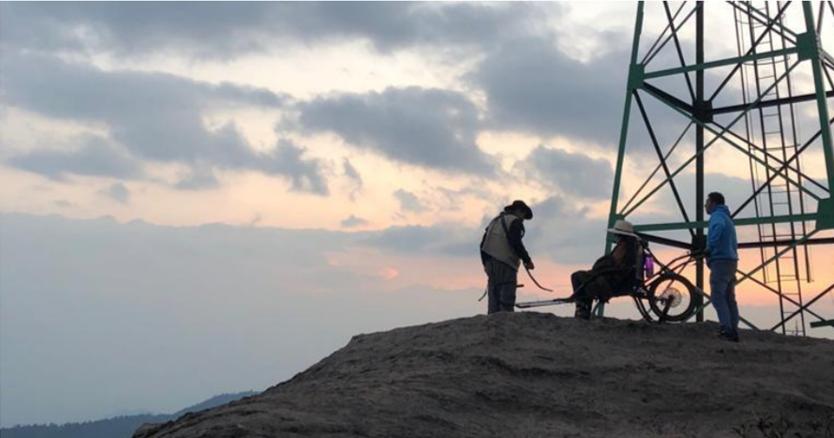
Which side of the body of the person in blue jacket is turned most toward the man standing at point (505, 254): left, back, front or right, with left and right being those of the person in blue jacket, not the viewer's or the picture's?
front

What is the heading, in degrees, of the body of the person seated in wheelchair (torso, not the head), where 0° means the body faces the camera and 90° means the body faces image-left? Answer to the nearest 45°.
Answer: approximately 90°

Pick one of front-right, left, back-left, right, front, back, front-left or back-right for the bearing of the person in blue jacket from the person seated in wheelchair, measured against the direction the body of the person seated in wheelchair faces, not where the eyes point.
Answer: back

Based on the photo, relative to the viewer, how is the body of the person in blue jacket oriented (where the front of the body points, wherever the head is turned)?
to the viewer's left

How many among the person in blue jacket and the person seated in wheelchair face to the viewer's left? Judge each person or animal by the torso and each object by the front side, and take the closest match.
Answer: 2

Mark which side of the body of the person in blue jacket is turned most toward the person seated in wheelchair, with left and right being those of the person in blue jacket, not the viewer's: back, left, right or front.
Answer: front

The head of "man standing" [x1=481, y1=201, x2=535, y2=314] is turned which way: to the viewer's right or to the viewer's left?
to the viewer's right

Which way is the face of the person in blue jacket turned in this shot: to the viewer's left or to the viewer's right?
to the viewer's left

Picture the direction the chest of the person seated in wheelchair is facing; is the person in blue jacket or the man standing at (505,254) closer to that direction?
the man standing

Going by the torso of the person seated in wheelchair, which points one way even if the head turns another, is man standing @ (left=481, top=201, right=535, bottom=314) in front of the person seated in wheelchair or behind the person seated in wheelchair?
in front
